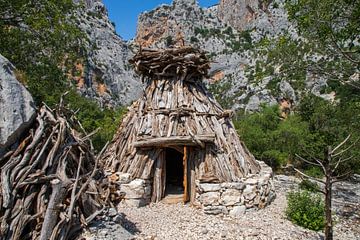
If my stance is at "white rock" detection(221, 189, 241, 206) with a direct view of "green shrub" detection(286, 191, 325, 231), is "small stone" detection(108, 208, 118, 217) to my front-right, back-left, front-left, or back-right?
back-right

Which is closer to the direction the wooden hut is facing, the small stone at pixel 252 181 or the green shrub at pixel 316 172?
the small stone

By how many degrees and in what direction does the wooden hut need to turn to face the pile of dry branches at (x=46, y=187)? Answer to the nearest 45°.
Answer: approximately 45° to its right

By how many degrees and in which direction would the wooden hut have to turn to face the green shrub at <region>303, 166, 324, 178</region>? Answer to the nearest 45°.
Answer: approximately 135° to its left

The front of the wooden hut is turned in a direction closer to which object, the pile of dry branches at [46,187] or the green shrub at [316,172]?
the pile of dry branches

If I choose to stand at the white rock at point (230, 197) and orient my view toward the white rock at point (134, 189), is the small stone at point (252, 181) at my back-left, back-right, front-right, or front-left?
back-right

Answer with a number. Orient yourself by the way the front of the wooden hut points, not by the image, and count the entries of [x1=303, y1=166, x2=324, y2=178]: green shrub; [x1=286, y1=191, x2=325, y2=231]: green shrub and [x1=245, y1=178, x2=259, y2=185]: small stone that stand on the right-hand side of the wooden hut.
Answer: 0

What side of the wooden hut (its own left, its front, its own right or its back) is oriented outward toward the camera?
front
